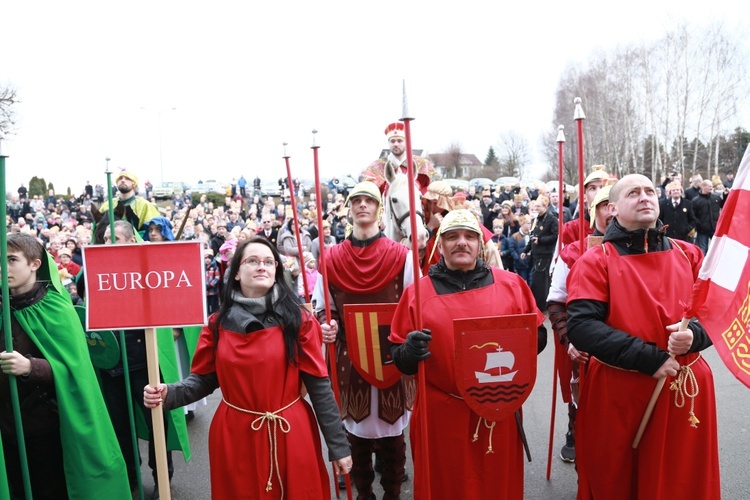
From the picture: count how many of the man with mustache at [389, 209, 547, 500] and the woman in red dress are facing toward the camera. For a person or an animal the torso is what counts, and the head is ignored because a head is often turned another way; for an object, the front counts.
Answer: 2

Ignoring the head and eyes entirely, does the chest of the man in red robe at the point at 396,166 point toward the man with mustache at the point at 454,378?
yes

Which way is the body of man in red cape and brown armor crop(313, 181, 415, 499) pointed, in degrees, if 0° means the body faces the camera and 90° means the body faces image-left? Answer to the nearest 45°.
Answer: approximately 0°

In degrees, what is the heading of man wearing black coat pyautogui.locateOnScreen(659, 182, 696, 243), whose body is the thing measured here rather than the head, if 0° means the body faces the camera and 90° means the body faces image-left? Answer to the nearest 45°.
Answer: approximately 0°

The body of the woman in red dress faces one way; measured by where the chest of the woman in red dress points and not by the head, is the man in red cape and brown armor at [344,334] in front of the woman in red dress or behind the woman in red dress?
behind

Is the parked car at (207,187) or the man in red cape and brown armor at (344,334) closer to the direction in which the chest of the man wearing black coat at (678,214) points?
the man in red cape and brown armor

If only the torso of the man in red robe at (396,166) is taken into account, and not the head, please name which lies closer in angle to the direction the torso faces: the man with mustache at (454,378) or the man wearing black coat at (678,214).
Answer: the man with mustache

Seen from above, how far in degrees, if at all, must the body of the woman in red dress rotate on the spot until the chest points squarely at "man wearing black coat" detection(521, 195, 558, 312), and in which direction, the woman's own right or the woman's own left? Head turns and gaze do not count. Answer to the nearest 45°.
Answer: approximately 135° to the woman's own left

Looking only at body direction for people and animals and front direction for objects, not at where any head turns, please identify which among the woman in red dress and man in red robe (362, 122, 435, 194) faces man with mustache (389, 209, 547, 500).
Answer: the man in red robe
